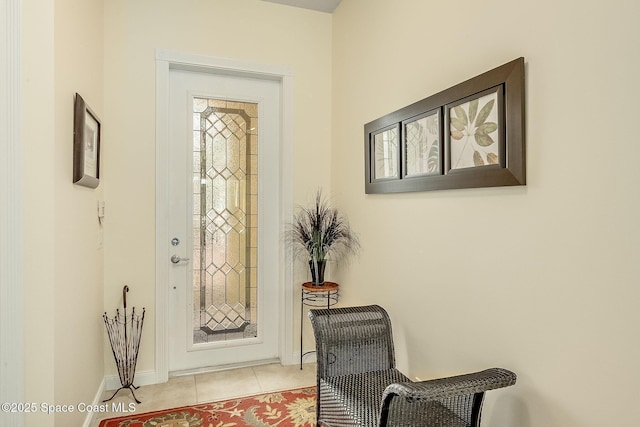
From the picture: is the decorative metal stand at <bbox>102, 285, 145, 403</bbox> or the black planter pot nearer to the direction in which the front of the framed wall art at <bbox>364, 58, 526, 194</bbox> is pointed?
the decorative metal stand

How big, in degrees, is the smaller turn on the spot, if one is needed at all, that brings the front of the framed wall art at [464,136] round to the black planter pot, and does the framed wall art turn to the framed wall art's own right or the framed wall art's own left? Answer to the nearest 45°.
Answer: approximately 90° to the framed wall art's own right

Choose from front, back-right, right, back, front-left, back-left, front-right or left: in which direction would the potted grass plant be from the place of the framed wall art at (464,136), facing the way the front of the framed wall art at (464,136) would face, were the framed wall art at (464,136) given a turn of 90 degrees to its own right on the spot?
front

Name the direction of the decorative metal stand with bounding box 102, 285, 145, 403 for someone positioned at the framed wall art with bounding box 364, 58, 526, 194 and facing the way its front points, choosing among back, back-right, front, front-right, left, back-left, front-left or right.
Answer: front-right

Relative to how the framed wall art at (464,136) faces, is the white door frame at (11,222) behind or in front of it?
in front

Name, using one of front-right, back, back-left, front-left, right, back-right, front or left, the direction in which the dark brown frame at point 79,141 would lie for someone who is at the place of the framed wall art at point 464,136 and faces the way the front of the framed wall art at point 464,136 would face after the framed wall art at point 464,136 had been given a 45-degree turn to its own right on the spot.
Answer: front

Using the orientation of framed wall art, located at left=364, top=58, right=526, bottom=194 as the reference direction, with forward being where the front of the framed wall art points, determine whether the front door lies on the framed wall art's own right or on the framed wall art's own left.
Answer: on the framed wall art's own right

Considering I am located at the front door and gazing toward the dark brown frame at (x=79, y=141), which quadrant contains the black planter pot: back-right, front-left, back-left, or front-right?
back-left

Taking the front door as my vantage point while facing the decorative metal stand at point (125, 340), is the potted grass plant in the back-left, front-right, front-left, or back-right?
back-left

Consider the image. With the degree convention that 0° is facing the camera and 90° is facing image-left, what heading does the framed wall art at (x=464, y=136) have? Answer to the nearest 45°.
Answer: approximately 45°
